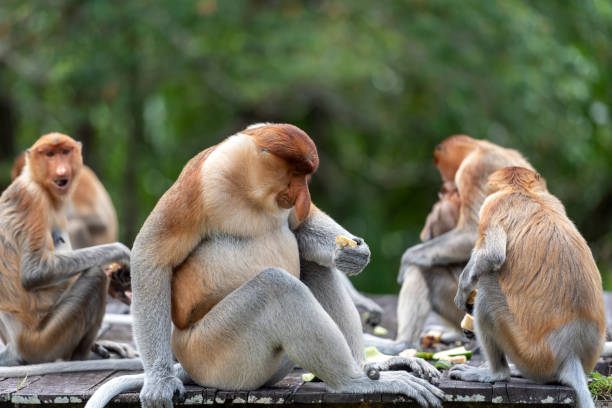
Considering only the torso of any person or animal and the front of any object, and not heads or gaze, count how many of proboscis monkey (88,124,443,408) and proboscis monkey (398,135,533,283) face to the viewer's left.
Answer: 1

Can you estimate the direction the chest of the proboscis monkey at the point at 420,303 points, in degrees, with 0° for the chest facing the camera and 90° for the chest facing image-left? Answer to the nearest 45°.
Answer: approximately 90°

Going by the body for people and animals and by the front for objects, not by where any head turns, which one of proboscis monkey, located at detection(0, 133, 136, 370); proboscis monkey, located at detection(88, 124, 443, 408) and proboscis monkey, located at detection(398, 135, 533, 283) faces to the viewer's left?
proboscis monkey, located at detection(398, 135, 533, 283)

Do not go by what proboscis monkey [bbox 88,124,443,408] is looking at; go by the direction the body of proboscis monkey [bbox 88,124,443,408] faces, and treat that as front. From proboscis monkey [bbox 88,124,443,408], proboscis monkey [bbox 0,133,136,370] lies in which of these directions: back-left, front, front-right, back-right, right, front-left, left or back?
back

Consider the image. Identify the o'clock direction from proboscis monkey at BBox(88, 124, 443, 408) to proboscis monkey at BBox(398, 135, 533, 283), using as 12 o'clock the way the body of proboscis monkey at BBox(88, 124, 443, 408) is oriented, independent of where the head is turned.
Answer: proboscis monkey at BBox(398, 135, 533, 283) is roughly at 9 o'clock from proboscis monkey at BBox(88, 124, 443, 408).

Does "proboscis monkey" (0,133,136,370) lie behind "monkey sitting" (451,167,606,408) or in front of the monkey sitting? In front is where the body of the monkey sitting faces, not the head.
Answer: in front

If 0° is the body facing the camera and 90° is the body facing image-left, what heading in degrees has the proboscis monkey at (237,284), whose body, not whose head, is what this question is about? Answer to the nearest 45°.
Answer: approximately 315°
